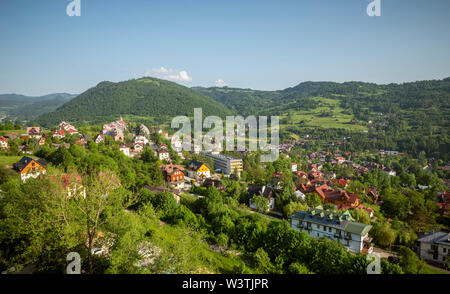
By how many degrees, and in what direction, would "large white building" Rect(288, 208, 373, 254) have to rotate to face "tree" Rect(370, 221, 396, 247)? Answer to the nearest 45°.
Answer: approximately 135° to its left

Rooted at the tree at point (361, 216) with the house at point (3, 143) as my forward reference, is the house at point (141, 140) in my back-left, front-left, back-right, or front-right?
front-right

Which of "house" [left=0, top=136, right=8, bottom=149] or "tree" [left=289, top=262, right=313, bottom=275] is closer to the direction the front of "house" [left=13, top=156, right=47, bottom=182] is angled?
the tree

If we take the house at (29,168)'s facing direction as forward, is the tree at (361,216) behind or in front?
in front

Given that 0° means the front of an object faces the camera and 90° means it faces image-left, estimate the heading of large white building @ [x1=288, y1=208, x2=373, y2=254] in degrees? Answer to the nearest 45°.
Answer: approximately 45°

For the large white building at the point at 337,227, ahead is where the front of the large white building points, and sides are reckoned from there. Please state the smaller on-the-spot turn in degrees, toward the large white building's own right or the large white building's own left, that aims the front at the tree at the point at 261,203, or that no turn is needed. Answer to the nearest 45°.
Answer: approximately 90° to the large white building's own right

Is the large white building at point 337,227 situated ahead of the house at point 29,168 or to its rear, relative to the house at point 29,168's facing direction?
ahead

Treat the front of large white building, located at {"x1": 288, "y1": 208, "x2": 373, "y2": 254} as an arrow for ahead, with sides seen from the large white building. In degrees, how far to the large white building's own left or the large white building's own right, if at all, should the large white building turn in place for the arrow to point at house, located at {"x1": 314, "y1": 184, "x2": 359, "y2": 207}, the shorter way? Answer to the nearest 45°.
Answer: approximately 135° to the large white building's own right

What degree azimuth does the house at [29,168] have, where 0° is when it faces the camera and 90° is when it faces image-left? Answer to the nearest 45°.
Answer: approximately 315°
